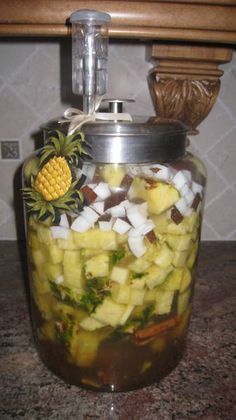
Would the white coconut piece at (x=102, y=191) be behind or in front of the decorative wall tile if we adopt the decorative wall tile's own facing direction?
in front

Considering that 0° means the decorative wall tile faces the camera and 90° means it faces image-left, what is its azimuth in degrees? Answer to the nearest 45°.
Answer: approximately 0°

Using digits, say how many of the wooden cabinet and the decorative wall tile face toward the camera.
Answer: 2

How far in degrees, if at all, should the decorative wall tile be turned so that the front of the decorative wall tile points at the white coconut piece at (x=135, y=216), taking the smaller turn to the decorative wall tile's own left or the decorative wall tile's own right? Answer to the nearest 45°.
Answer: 0° — it already faces it

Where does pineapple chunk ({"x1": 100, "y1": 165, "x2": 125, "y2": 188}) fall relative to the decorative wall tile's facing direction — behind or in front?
in front
